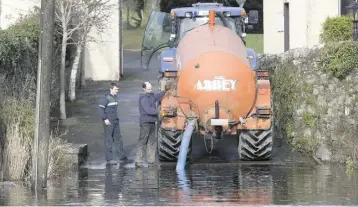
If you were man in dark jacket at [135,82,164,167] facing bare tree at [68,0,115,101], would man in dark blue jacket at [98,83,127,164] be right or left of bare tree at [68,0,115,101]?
left

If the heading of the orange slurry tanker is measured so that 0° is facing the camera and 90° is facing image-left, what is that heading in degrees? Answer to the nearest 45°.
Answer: approximately 180°

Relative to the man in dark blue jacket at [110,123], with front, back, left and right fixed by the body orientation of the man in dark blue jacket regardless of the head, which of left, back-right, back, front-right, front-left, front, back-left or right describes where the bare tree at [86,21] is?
back-left

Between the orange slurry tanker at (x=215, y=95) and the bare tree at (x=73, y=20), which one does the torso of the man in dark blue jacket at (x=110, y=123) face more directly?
the orange slurry tanker

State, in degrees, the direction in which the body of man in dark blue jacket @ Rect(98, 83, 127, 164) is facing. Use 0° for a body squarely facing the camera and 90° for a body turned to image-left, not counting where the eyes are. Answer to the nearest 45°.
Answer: approximately 315°

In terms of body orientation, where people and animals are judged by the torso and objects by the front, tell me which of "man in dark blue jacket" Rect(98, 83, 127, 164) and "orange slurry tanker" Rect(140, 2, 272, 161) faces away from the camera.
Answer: the orange slurry tanker

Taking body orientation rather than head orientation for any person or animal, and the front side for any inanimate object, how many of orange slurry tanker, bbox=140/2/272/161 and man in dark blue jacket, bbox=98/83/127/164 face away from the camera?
1

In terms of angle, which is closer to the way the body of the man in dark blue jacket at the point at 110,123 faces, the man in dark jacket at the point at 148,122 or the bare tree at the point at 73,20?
the man in dark jacket

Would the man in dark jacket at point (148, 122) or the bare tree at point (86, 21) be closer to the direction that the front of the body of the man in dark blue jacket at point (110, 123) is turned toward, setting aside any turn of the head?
the man in dark jacket
